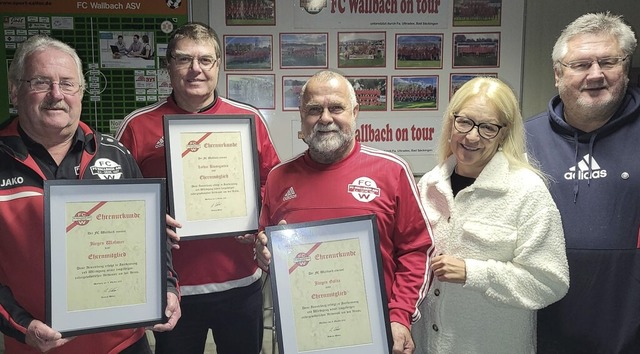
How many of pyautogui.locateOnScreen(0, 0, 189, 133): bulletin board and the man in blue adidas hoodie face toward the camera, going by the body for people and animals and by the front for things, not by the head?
2

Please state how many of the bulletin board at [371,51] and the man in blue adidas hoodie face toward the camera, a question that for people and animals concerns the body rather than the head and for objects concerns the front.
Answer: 2

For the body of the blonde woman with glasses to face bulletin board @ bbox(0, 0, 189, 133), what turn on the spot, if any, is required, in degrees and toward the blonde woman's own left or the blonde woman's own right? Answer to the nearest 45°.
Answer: approximately 90° to the blonde woman's own right

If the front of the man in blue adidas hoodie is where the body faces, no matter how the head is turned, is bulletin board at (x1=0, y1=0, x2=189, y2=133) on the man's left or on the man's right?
on the man's right

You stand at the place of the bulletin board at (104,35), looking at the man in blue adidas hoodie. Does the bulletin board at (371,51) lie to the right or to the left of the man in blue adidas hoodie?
left

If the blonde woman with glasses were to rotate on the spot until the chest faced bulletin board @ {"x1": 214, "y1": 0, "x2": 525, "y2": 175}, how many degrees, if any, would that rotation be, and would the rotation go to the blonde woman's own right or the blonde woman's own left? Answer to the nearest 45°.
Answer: approximately 90° to the blonde woman's own right

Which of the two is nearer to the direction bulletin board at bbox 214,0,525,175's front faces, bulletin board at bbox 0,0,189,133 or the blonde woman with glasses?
the blonde woman with glasses

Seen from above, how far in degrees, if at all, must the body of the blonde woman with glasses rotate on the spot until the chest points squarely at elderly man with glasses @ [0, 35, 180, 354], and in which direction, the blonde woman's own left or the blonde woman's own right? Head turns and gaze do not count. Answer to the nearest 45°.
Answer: approximately 45° to the blonde woman's own right

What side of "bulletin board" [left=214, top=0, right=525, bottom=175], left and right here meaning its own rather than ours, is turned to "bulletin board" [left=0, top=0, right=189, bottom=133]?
right

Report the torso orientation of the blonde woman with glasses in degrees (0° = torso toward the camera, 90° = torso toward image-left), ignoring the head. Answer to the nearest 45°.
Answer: approximately 45°
